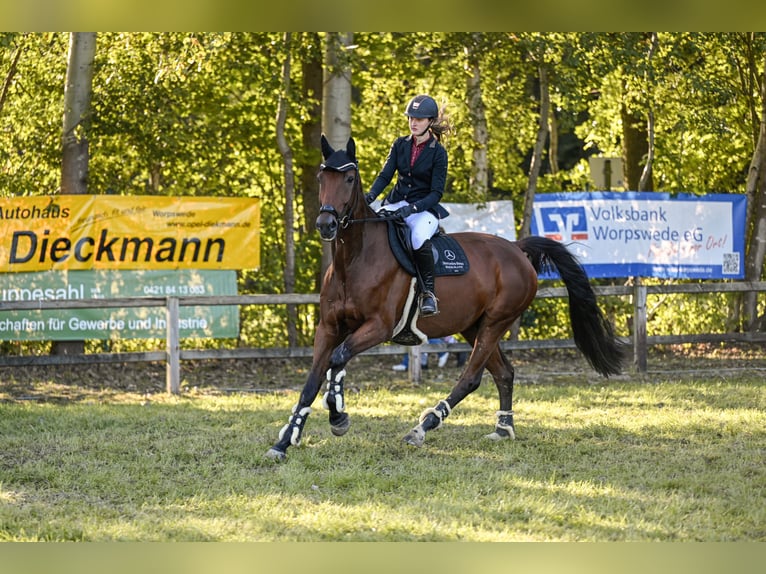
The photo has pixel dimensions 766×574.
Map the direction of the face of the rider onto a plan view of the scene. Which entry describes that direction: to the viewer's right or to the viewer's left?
to the viewer's left

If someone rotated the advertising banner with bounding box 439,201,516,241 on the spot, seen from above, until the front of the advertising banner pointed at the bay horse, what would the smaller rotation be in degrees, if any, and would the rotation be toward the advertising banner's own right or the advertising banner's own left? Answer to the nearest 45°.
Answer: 0° — it already faces it

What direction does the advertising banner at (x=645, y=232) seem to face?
toward the camera

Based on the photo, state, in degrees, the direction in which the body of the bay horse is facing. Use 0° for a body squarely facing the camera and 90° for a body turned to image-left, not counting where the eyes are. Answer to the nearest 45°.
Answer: approximately 45°

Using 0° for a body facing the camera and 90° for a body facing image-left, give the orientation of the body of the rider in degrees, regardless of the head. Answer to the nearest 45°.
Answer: approximately 45°

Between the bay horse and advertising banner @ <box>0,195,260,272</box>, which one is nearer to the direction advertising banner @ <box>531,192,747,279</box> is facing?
the bay horse

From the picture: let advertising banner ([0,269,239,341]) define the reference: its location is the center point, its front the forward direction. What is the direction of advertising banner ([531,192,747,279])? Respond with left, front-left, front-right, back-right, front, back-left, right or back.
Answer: left

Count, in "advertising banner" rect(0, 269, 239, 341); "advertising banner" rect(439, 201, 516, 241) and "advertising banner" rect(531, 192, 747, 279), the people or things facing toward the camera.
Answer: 3

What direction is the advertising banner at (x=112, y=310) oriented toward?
toward the camera

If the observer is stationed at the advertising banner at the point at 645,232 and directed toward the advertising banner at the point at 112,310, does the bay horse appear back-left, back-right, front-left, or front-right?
front-left

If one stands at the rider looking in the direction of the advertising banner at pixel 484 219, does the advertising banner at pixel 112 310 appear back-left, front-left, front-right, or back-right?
front-left

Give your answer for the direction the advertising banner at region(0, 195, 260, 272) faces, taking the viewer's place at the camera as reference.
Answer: facing the viewer

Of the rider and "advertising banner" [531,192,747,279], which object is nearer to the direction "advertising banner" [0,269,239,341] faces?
the rider

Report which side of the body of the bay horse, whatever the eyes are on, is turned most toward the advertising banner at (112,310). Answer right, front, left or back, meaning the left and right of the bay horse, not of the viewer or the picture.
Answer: right
